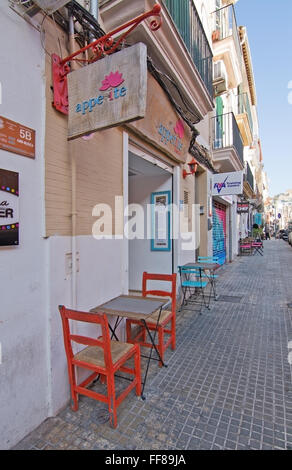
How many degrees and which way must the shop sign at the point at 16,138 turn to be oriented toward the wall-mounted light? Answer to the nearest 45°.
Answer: approximately 90° to its left

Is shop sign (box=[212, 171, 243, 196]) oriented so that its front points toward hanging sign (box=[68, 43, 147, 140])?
yes

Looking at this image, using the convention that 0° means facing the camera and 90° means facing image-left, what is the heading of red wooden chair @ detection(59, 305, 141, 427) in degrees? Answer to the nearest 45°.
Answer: approximately 225°

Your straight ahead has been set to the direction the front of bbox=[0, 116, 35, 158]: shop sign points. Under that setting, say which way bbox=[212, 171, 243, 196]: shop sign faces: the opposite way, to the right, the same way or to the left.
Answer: to the right

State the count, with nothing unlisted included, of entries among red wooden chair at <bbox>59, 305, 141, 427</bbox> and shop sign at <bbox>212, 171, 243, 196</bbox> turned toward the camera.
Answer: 1

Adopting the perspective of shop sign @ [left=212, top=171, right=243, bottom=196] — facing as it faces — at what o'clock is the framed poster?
The framed poster is roughly at 1 o'clock from the shop sign.

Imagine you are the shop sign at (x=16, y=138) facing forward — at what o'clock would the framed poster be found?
The framed poster is roughly at 9 o'clock from the shop sign.
